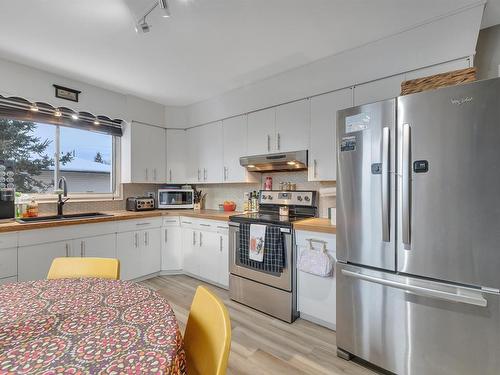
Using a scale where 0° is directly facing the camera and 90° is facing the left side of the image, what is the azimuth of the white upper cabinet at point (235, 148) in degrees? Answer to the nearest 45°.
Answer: approximately 45°

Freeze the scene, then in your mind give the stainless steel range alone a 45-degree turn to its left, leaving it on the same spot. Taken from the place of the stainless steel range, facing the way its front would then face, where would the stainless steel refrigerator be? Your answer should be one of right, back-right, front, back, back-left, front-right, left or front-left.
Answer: front-left

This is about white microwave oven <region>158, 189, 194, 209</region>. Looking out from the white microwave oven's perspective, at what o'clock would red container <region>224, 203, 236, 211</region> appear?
The red container is roughly at 10 o'clock from the white microwave oven.

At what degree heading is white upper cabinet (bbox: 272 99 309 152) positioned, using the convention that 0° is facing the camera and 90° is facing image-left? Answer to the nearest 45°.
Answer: approximately 45°

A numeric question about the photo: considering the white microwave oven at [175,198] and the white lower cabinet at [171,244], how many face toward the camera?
2

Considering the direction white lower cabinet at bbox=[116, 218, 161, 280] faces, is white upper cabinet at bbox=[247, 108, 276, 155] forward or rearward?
forward

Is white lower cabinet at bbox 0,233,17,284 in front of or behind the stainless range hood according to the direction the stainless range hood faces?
in front

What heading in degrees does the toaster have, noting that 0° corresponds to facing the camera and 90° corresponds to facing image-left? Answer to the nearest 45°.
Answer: approximately 315°

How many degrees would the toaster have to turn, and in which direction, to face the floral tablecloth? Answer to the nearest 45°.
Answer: approximately 45° to its right

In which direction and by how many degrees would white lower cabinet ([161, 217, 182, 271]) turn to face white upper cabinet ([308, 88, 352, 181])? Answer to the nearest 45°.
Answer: approximately 45° to its left
